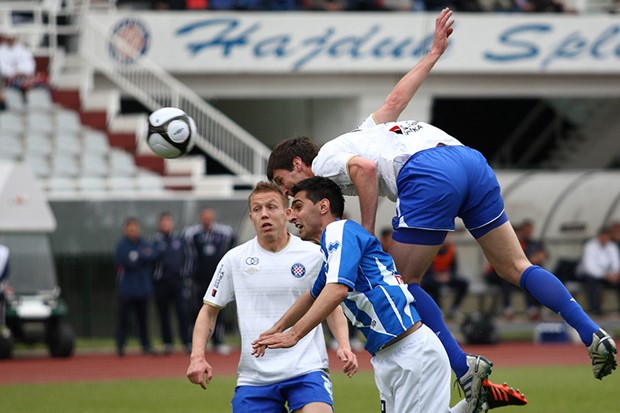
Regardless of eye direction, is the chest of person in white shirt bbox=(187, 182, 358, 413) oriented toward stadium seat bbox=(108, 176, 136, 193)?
no

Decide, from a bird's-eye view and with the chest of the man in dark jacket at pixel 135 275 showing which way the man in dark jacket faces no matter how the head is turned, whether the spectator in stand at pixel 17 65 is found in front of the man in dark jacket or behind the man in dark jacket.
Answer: behind

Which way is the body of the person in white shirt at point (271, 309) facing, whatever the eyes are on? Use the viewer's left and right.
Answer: facing the viewer

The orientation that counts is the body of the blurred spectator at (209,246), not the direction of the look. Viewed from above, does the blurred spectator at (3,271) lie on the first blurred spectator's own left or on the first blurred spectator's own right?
on the first blurred spectator's own right

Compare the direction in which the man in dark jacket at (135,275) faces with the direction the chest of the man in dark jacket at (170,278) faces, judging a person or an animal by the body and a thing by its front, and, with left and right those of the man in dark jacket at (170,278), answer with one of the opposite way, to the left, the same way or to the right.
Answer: the same way

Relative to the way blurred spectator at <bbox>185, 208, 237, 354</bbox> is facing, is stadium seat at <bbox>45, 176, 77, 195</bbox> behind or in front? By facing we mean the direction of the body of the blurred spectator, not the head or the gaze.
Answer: behind

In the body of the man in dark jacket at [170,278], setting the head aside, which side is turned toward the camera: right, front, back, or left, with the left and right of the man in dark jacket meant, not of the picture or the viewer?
front

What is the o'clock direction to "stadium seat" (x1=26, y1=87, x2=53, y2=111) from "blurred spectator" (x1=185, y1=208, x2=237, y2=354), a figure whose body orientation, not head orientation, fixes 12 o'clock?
The stadium seat is roughly at 5 o'clock from the blurred spectator.

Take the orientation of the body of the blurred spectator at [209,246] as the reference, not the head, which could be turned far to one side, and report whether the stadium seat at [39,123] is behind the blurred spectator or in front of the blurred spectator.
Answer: behind

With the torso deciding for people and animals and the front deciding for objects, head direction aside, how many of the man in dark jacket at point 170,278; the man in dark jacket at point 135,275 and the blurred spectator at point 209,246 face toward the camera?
3

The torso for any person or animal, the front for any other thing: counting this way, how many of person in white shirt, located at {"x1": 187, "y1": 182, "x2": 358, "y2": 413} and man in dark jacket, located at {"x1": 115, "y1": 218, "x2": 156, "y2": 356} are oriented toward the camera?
2

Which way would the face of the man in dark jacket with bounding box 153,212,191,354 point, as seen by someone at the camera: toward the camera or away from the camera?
toward the camera

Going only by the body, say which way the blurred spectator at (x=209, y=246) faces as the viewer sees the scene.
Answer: toward the camera

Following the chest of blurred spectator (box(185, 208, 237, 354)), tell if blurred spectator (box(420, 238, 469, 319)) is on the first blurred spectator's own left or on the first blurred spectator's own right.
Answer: on the first blurred spectator's own left

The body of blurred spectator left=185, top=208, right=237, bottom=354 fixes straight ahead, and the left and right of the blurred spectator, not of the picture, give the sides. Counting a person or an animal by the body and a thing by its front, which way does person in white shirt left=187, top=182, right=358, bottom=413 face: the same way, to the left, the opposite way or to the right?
the same way

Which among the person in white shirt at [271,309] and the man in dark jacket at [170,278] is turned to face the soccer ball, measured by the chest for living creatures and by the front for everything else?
the man in dark jacket

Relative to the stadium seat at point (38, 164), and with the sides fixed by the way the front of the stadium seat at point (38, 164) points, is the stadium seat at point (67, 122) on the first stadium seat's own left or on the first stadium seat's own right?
on the first stadium seat's own left

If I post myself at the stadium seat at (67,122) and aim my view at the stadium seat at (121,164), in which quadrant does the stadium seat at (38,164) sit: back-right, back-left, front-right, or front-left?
front-right

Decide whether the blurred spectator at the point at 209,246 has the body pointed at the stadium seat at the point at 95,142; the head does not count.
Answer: no

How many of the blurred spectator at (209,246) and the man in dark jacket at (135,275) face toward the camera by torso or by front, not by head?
2
